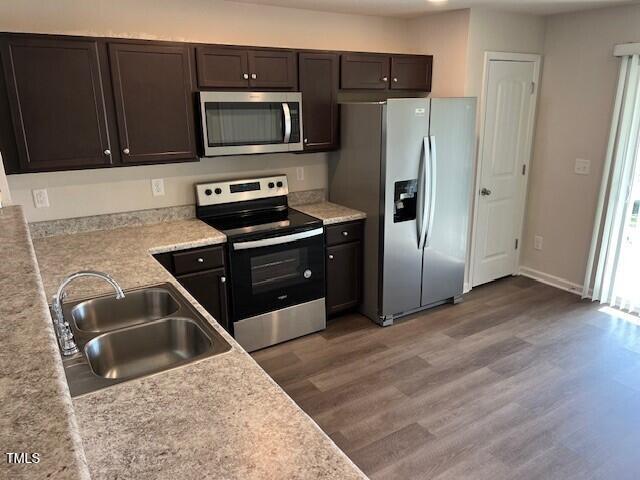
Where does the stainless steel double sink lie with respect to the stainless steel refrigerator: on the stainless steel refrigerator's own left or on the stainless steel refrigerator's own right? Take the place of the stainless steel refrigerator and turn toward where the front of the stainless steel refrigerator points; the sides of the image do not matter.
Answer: on the stainless steel refrigerator's own right

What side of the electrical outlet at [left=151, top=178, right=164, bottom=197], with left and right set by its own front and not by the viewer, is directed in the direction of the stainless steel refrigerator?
left

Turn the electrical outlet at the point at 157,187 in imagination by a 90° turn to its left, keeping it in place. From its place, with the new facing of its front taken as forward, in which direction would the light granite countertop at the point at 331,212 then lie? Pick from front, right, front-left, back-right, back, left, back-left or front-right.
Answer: front

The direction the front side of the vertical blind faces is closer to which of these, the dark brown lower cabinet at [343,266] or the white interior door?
the dark brown lower cabinet

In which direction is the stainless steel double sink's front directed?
to the viewer's right

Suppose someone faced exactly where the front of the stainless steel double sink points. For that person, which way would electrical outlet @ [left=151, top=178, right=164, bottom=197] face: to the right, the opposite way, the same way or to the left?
to the right

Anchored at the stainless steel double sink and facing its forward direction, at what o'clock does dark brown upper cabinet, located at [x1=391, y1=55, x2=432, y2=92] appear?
The dark brown upper cabinet is roughly at 11 o'clock from the stainless steel double sink.

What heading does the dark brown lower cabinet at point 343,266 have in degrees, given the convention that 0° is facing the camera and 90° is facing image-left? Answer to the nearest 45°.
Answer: approximately 315°

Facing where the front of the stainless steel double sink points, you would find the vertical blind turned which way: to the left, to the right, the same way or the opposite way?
the opposite way

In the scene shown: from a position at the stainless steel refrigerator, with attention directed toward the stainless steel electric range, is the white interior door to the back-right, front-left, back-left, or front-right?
back-right

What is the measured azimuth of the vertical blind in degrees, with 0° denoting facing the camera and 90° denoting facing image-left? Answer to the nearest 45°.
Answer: approximately 45°

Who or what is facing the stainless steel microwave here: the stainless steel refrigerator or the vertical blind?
the vertical blind

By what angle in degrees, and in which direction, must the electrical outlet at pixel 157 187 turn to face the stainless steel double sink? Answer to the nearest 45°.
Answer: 0° — it already faces it

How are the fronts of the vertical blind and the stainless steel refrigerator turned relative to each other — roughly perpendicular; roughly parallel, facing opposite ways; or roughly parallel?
roughly perpendicular
